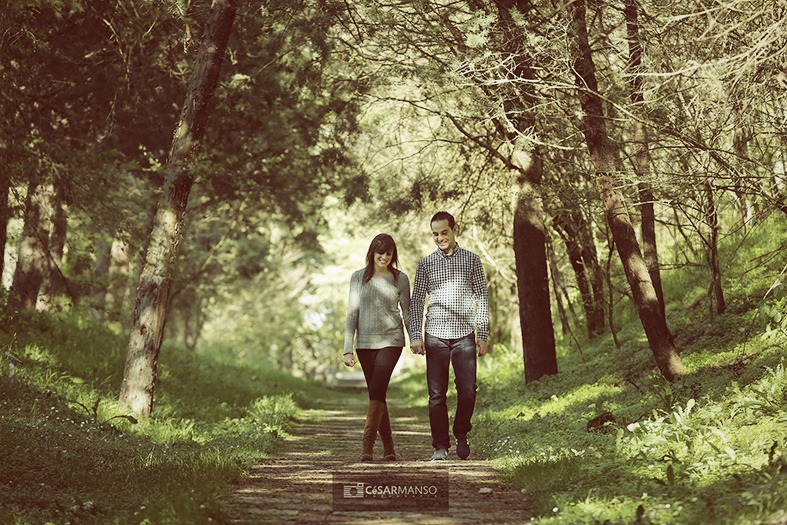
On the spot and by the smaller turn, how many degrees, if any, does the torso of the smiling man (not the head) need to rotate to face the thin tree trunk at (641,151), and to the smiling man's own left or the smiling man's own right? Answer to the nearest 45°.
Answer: approximately 135° to the smiling man's own left

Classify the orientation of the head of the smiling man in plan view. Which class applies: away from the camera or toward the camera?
toward the camera

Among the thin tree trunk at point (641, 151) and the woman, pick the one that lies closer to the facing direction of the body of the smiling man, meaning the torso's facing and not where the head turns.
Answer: the woman

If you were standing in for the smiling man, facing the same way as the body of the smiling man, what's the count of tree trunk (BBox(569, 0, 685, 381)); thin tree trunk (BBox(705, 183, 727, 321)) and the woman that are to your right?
1

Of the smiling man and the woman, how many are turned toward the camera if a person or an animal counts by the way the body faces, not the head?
2

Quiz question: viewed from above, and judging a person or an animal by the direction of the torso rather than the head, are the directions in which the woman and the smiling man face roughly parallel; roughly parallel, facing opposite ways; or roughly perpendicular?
roughly parallel

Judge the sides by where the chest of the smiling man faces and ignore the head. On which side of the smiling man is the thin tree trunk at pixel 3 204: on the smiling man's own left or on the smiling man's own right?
on the smiling man's own right

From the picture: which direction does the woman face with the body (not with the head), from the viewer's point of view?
toward the camera

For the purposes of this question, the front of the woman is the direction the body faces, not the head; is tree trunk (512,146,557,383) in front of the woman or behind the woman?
behind

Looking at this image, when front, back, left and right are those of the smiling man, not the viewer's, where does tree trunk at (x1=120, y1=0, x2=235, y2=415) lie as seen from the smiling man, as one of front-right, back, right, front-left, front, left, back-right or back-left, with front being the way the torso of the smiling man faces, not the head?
back-right

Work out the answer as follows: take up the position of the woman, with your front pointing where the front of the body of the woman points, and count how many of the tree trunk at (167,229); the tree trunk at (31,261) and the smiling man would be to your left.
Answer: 1

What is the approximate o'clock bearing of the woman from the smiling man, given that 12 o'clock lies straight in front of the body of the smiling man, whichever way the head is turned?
The woman is roughly at 3 o'clock from the smiling man.

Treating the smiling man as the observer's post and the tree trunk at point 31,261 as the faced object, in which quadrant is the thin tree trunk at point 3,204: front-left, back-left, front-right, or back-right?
front-left

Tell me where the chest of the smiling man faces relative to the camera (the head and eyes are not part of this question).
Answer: toward the camera

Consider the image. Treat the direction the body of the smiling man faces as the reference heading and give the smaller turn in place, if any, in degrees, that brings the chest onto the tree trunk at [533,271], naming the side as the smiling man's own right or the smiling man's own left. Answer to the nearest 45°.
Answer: approximately 180°
